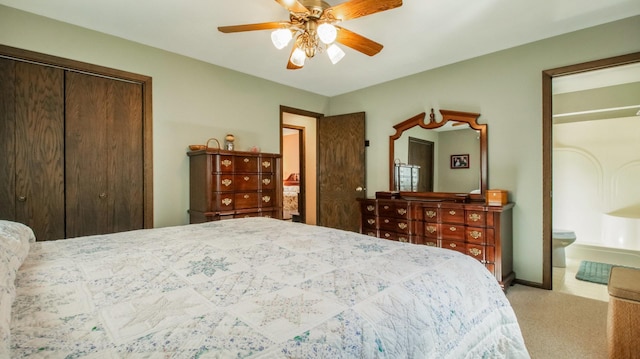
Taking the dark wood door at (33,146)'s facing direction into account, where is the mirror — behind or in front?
in front

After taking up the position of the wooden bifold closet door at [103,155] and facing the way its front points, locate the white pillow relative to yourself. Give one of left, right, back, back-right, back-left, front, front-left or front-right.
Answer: front-right

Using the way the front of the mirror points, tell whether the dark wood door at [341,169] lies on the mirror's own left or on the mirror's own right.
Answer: on the mirror's own right

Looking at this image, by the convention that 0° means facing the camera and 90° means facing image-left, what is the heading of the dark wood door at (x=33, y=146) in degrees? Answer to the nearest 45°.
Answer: approximately 315°

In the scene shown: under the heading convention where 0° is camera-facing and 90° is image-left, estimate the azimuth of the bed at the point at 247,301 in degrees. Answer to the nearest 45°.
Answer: approximately 225°

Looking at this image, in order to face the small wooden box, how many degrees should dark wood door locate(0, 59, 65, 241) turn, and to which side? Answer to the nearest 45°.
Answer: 0° — it already faces it

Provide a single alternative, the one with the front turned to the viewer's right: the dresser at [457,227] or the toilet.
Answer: the toilet

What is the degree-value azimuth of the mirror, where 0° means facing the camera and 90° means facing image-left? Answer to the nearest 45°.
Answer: approximately 45°
